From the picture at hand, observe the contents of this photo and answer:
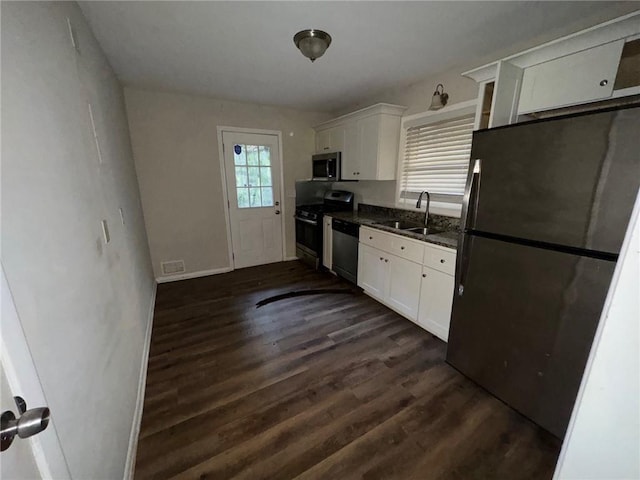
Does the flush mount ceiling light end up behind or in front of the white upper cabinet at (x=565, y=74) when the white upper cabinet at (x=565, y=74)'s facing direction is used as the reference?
in front

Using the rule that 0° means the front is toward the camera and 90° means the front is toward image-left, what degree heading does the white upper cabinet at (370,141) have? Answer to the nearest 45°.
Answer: approximately 45°

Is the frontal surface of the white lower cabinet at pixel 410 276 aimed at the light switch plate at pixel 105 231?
yes

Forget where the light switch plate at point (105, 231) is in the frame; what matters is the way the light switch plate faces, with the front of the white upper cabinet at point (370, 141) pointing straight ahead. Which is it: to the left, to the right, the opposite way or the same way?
the opposite way

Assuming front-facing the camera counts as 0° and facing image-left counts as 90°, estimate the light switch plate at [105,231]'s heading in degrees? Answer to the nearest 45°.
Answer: approximately 270°

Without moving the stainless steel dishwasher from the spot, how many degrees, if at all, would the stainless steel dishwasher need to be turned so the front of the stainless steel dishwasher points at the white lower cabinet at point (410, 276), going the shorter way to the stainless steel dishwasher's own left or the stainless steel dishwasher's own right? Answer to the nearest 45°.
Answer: approximately 90° to the stainless steel dishwasher's own left

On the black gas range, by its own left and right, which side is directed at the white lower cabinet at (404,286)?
left

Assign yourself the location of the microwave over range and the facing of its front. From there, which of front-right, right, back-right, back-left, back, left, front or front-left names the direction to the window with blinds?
left

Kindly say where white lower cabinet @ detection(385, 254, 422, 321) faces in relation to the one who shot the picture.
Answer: facing the viewer and to the left of the viewer

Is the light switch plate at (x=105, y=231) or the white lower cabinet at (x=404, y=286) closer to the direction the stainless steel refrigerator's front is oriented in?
the light switch plate

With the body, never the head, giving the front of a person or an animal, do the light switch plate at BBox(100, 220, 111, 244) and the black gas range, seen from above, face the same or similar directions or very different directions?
very different directions

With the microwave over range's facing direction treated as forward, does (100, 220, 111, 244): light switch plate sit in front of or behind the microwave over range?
in front
